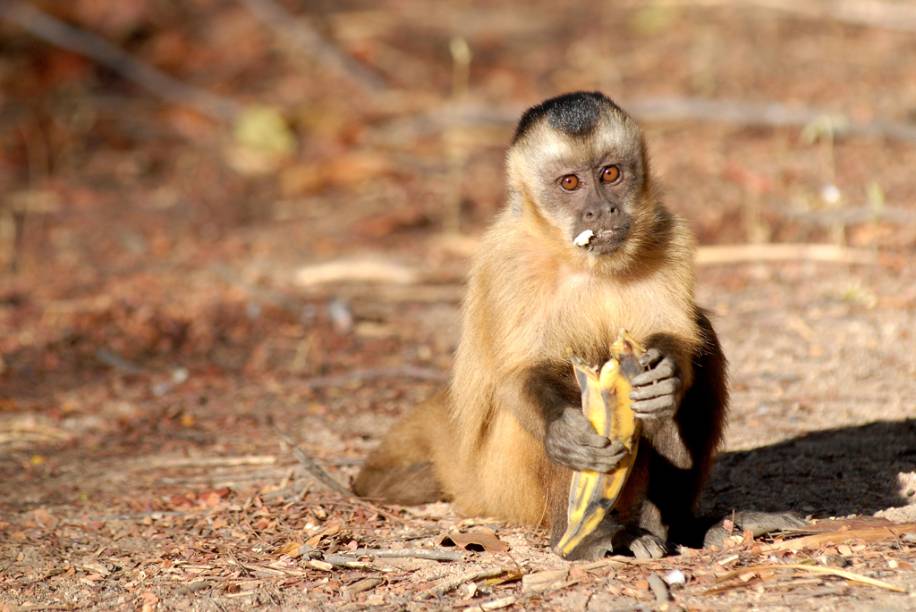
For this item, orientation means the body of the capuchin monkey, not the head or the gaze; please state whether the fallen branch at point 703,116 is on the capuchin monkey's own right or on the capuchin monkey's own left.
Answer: on the capuchin monkey's own left

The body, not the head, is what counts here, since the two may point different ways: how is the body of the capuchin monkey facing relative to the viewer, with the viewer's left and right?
facing the viewer and to the right of the viewer

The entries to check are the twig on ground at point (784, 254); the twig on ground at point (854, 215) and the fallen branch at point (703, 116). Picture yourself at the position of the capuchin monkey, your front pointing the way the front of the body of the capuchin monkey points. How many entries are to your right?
0

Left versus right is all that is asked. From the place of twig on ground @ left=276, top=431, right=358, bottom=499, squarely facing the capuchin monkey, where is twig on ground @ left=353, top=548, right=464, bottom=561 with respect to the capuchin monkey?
right

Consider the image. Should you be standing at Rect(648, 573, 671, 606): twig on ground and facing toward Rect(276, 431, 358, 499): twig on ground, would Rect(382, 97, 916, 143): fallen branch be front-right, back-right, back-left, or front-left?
front-right

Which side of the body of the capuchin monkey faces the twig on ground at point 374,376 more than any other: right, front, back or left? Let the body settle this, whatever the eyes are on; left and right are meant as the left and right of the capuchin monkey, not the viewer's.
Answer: back

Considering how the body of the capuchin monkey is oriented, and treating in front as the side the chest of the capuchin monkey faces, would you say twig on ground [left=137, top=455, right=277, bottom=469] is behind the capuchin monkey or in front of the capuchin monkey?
behind

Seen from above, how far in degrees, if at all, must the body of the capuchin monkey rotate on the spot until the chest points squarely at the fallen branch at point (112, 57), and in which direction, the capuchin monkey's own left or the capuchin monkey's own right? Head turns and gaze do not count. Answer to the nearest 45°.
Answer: approximately 180°

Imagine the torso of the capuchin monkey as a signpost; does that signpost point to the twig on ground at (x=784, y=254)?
no

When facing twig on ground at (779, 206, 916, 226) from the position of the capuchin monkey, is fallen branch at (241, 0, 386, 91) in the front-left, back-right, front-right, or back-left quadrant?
front-left
